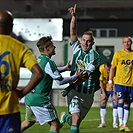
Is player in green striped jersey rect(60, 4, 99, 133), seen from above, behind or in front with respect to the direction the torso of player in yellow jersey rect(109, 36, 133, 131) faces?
in front

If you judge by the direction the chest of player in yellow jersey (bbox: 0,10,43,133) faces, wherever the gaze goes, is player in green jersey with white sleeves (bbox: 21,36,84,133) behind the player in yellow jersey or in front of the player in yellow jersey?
in front

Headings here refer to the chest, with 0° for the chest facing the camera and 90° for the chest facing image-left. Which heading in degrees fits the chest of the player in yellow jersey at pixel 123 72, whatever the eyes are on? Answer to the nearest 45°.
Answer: approximately 0°

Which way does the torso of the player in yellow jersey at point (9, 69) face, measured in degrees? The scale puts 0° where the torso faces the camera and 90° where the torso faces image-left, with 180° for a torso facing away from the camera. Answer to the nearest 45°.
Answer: approximately 180°

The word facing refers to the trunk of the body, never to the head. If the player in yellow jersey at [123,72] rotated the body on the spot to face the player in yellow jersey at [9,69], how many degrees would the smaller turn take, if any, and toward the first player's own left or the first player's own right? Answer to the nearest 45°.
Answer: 0° — they already face them

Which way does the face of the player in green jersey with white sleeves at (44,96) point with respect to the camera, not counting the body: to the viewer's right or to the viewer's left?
to the viewer's right

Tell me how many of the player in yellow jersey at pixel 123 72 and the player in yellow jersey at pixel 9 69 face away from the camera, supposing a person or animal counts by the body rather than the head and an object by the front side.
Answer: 1
